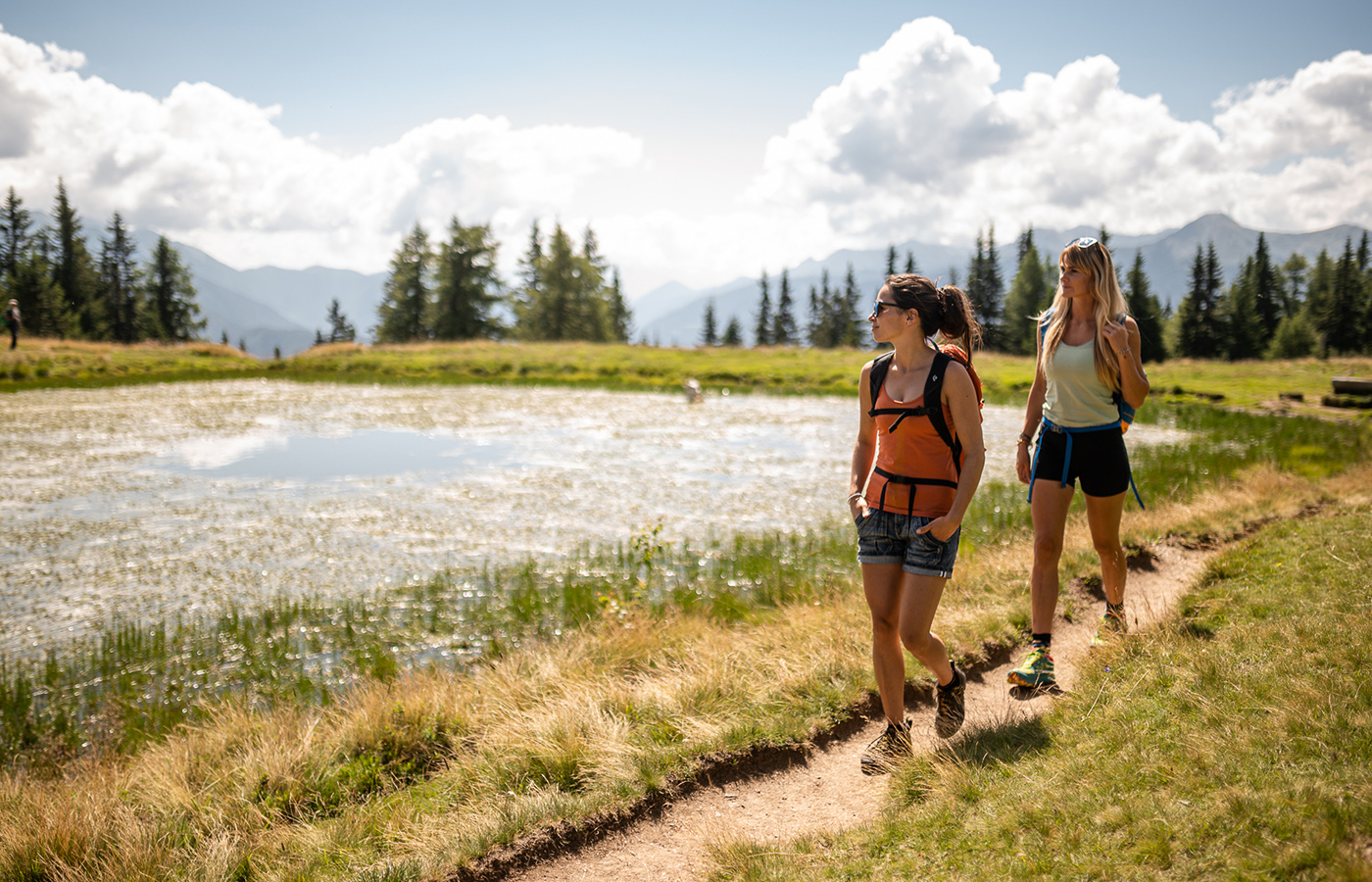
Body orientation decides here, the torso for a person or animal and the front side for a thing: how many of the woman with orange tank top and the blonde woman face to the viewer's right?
0

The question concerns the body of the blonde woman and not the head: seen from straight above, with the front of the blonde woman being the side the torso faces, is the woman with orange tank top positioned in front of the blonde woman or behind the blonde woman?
in front

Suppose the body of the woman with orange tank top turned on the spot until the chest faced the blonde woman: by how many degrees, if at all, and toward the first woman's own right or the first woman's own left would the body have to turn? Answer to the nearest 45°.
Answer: approximately 180°

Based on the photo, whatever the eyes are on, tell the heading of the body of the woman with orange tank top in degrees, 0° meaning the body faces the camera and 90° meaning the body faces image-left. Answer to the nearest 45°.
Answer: approximately 45°

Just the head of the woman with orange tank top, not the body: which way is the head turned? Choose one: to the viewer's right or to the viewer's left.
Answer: to the viewer's left
